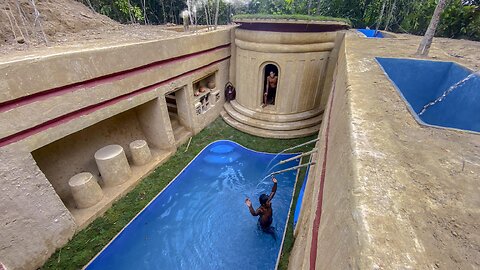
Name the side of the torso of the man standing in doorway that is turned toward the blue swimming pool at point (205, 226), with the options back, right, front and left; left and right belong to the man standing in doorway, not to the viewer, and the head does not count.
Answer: front

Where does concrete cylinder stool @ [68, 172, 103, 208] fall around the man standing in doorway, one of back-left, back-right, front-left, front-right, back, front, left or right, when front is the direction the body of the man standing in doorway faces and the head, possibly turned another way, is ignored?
front-right

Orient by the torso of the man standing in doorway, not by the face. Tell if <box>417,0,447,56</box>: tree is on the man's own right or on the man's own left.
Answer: on the man's own left

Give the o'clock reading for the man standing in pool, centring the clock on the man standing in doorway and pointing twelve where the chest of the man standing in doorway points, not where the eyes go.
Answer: The man standing in pool is roughly at 12 o'clock from the man standing in doorway.

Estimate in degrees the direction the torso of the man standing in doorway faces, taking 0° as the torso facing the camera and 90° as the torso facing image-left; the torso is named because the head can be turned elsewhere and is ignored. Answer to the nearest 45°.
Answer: approximately 0°

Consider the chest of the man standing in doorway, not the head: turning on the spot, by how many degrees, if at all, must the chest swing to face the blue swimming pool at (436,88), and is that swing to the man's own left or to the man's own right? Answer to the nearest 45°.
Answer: approximately 45° to the man's own left

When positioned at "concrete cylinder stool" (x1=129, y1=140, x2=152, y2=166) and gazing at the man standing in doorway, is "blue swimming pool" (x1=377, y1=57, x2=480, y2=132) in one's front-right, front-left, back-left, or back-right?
front-right

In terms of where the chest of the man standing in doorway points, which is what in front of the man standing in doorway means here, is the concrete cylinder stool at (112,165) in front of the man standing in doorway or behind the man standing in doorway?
in front
